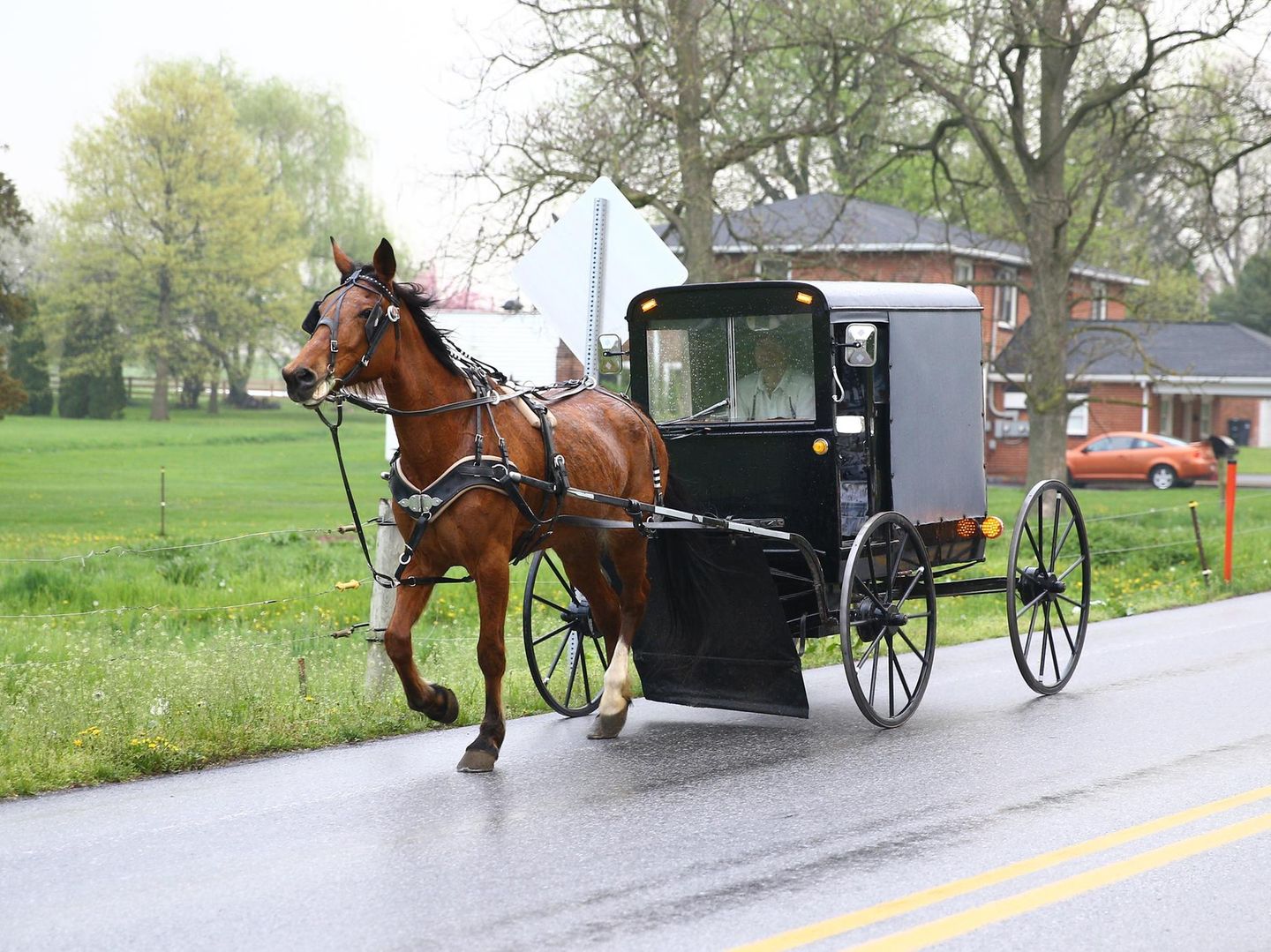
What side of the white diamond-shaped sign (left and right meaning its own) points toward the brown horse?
back

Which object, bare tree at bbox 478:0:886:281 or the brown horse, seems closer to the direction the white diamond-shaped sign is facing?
the bare tree

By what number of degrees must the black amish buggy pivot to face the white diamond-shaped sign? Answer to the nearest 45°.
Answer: approximately 90° to its right

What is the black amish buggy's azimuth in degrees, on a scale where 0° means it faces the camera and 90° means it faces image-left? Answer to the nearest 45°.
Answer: approximately 45°

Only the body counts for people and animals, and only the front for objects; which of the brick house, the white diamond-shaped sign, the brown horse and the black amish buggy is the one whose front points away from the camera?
the white diamond-shaped sign

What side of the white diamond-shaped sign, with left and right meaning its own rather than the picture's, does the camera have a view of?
back

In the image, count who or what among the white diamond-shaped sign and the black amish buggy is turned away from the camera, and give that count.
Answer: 1

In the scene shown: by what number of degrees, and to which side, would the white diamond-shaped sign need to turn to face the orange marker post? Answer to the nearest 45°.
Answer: approximately 45° to its right

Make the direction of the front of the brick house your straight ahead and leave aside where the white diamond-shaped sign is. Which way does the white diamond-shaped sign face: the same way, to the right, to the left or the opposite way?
the opposite way

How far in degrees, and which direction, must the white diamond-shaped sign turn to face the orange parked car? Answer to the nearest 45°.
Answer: approximately 45° to its right

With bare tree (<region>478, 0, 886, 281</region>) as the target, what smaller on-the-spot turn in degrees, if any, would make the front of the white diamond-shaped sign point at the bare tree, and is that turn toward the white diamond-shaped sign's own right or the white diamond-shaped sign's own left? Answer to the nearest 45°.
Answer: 0° — it already faces it

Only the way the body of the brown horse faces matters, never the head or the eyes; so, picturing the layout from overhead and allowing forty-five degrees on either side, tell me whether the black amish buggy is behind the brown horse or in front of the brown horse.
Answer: behind

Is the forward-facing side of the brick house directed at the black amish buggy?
yes
